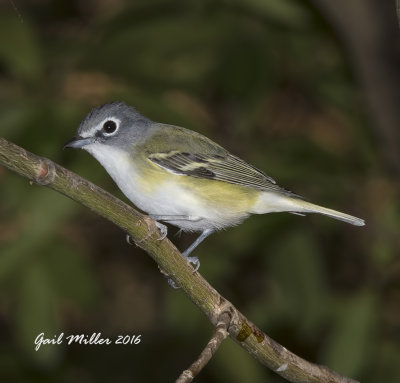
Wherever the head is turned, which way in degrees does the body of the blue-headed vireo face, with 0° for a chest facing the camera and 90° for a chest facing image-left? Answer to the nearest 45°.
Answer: approximately 90°
